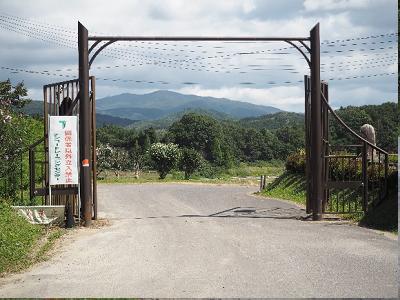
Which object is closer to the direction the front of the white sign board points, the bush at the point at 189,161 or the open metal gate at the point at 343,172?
the open metal gate

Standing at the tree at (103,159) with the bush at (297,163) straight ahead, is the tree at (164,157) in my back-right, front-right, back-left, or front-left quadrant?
front-left

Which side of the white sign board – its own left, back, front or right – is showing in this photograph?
front

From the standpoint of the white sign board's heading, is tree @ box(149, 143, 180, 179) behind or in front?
behind

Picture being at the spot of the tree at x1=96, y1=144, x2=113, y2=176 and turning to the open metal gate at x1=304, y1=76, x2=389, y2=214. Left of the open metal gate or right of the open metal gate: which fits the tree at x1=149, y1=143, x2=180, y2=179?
left

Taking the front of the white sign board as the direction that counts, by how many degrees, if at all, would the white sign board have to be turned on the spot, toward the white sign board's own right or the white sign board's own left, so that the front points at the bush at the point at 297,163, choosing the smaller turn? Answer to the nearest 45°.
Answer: approximately 135° to the white sign board's own left

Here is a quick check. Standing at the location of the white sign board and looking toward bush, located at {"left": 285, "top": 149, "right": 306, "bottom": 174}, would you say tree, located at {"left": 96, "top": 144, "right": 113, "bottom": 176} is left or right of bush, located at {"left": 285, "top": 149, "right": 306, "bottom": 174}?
left

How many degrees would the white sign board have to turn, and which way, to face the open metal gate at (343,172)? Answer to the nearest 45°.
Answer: approximately 90° to its left

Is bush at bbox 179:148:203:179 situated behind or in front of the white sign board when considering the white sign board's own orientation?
behind

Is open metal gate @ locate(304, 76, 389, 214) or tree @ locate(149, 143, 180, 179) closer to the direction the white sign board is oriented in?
the open metal gate

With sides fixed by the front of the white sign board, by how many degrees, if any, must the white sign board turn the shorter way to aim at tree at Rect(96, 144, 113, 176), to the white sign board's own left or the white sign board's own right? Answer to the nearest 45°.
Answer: approximately 180°
